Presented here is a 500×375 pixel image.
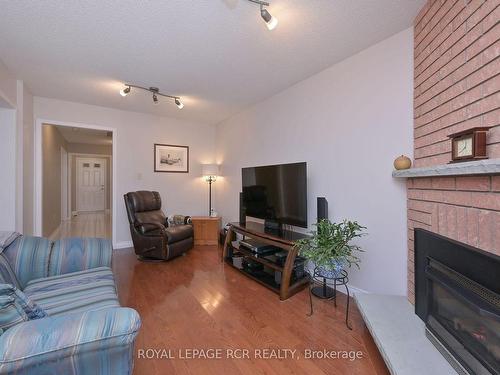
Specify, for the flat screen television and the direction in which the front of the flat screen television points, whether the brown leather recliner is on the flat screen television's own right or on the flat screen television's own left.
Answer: on the flat screen television's own right

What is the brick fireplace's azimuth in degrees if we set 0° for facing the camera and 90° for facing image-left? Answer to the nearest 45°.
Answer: approximately 45°

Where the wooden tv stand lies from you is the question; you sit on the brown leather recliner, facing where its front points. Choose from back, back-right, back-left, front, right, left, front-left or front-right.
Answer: front

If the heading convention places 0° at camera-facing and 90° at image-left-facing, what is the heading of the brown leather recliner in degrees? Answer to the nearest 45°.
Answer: approximately 315°

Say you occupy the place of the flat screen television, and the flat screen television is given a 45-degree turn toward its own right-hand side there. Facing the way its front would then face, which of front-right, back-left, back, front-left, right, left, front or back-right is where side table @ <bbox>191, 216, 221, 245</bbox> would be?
front-right

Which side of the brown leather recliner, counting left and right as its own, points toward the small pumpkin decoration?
front

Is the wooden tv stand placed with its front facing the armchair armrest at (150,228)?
no

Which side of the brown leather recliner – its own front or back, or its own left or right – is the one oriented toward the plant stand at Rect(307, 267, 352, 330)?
front

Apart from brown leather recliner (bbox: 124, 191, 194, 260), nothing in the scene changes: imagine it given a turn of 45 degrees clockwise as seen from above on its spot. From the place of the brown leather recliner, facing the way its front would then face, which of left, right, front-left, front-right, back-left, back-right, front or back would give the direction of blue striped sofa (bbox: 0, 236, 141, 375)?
front

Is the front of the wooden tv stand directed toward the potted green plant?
no

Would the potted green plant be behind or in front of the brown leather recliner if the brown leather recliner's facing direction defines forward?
in front

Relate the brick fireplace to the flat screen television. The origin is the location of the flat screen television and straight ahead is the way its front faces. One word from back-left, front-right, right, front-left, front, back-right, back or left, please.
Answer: left

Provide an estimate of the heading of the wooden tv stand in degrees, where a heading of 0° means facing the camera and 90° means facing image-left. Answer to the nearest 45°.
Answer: approximately 45°

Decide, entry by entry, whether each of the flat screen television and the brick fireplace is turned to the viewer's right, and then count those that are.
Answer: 0

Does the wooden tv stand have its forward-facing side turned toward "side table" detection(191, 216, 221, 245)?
no

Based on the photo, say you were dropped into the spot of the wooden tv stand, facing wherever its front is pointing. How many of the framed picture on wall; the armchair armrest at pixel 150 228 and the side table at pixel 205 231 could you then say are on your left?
0

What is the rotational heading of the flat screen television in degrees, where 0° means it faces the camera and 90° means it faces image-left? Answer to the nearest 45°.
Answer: approximately 45°

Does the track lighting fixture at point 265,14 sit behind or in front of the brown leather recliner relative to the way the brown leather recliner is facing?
in front
